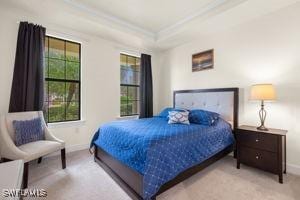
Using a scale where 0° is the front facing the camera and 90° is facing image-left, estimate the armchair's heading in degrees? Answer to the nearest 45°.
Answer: approximately 315°

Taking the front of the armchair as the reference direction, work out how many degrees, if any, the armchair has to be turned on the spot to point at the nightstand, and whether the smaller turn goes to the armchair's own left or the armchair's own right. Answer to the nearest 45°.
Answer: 0° — it already faces it

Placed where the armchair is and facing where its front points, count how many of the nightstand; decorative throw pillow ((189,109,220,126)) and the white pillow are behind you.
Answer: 0

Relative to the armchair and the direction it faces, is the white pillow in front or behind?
in front

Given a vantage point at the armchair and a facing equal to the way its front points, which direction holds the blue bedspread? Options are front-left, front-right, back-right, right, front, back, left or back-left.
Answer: front

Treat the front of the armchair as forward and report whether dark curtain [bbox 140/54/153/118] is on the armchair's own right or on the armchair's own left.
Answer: on the armchair's own left

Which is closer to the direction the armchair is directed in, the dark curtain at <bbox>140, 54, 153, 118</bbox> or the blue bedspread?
the blue bedspread

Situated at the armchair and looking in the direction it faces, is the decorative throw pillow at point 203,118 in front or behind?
in front
